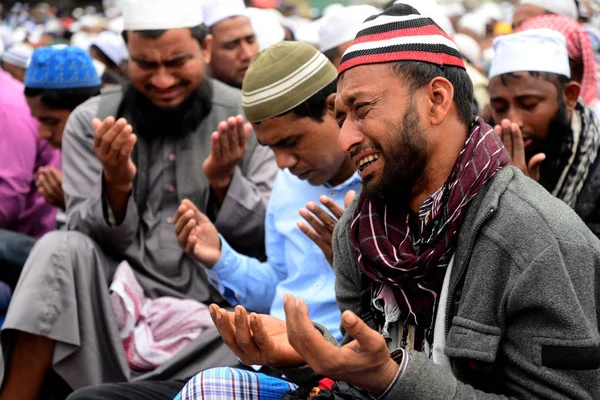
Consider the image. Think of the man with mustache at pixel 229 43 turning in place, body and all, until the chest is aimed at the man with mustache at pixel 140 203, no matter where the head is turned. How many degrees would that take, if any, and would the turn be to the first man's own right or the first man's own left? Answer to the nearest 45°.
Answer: approximately 45° to the first man's own right

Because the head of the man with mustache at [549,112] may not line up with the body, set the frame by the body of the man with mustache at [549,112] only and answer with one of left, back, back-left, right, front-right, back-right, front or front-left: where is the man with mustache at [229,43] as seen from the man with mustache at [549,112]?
right

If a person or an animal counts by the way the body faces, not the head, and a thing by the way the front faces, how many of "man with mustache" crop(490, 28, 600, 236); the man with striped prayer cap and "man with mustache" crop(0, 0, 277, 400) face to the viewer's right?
0

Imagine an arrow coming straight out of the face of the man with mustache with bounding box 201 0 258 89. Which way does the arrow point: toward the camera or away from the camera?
toward the camera

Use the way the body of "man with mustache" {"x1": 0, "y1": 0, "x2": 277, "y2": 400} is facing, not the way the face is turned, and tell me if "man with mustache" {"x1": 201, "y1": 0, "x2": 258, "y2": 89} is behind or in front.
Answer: behind

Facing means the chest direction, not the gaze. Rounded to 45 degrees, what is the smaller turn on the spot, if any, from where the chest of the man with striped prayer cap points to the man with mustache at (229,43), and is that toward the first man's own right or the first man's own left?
approximately 135° to the first man's own right

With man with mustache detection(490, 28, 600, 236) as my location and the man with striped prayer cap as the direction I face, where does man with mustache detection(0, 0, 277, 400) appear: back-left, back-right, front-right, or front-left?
front-right

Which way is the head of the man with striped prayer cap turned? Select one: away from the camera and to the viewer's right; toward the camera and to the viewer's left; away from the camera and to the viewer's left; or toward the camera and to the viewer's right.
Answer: toward the camera and to the viewer's left

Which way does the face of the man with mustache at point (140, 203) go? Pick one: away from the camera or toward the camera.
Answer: toward the camera

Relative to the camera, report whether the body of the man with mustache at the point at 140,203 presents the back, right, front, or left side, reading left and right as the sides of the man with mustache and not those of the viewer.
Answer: front

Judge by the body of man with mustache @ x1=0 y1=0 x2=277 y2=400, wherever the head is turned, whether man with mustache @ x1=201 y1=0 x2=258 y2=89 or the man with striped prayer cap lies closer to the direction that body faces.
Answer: the man with striped prayer cap

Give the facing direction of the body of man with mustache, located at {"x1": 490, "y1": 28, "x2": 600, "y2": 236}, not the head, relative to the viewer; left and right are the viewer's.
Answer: facing the viewer and to the left of the viewer

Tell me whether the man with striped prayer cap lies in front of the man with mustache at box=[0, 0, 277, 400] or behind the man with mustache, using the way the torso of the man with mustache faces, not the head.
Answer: in front

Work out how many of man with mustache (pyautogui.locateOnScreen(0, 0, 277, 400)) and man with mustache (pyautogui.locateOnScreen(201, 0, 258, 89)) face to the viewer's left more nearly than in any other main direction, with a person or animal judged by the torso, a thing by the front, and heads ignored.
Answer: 0
